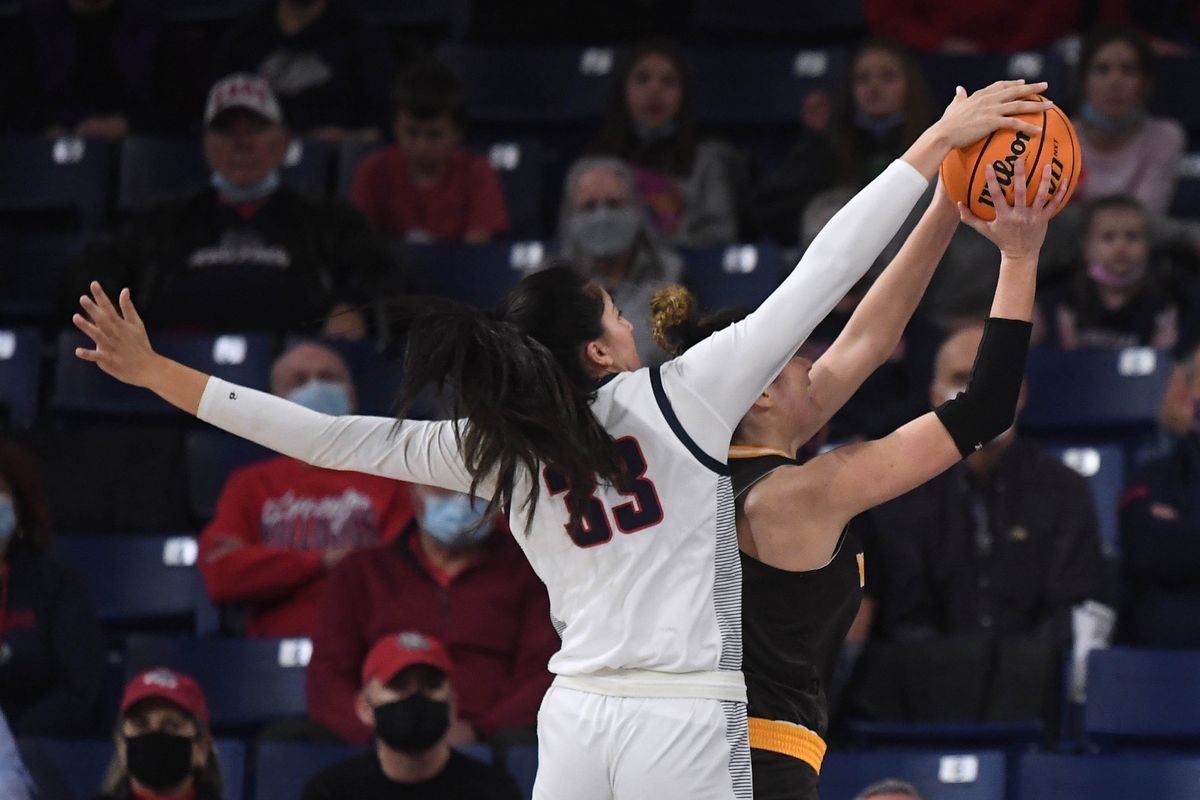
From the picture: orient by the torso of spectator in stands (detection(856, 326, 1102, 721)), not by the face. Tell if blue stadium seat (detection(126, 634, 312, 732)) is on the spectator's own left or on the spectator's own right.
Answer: on the spectator's own right

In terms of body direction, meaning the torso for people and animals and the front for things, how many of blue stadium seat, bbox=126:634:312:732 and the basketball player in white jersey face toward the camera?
1

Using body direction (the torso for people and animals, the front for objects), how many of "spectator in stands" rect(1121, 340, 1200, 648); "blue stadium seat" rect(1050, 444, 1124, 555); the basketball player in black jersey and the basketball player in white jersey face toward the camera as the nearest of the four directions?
2

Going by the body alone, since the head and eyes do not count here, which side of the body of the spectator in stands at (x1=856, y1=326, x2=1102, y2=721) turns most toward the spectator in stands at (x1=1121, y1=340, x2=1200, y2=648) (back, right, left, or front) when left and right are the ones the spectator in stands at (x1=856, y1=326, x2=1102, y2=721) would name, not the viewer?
left

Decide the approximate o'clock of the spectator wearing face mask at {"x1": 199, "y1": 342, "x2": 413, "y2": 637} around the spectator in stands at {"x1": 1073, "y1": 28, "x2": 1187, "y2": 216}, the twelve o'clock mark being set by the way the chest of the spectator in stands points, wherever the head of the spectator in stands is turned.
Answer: The spectator wearing face mask is roughly at 2 o'clock from the spectator in stands.

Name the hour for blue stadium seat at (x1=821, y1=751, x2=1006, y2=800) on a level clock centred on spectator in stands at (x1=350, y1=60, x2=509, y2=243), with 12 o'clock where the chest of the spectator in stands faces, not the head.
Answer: The blue stadium seat is roughly at 11 o'clock from the spectator in stands.

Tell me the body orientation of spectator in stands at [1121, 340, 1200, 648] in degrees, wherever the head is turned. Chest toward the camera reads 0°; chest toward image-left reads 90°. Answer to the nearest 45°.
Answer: approximately 0°
